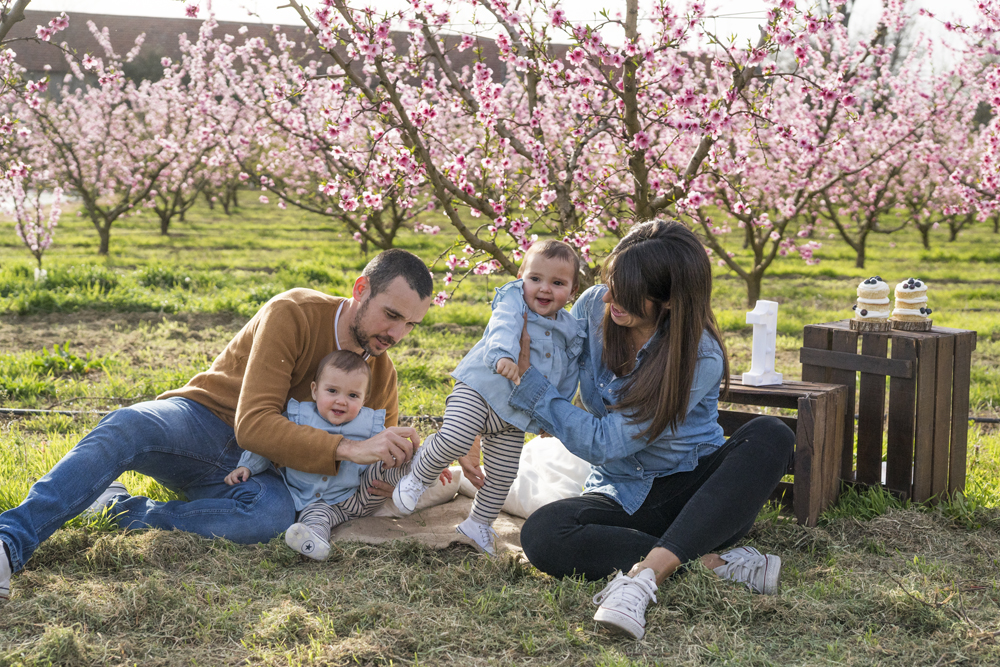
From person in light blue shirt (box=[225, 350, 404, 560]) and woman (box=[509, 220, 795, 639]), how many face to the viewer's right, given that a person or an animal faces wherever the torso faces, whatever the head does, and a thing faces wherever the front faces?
0

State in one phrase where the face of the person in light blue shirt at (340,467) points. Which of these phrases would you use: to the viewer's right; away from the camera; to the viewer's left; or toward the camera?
toward the camera

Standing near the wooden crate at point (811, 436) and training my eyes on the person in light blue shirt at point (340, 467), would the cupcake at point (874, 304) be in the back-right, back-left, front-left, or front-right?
back-right

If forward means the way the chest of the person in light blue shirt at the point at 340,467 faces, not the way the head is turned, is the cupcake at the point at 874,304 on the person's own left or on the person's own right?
on the person's own left

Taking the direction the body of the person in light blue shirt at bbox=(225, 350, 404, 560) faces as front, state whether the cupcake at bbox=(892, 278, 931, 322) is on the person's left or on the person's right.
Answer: on the person's left

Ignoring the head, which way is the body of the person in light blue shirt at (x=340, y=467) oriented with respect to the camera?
toward the camera

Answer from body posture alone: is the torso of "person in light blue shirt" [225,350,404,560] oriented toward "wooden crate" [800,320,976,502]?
no

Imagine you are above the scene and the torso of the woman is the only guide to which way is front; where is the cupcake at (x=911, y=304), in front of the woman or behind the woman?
behind

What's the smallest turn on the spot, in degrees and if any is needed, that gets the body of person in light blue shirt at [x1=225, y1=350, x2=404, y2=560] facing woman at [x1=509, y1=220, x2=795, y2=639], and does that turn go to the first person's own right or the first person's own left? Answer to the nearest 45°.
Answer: approximately 45° to the first person's own left

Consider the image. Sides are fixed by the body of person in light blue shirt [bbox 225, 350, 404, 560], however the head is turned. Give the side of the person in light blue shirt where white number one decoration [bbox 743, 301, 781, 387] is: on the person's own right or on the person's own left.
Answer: on the person's own left

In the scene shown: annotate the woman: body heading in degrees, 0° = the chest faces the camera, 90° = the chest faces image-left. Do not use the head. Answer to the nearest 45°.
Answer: approximately 45°

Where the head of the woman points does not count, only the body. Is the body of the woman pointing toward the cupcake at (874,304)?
no
